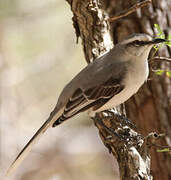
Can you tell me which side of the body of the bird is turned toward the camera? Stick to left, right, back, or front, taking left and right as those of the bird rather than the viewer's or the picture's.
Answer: right
